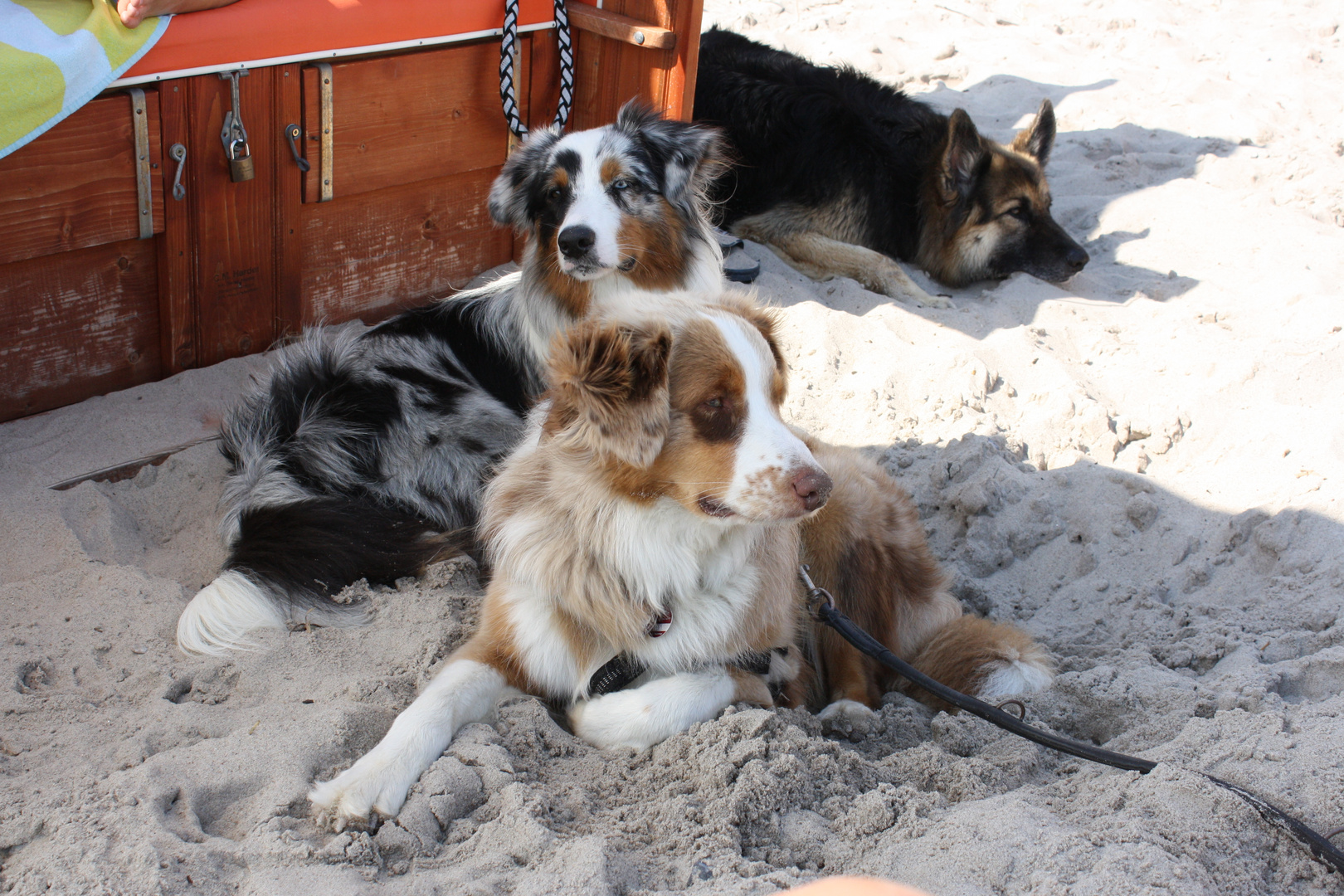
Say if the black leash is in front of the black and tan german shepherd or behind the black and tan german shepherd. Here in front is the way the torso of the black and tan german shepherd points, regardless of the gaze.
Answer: in front

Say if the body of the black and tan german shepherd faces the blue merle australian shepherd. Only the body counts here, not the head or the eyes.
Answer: no

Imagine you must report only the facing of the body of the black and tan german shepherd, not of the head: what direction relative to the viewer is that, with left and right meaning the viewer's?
facing the viewer and to the right of the viewer

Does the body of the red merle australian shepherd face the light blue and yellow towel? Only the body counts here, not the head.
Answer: no

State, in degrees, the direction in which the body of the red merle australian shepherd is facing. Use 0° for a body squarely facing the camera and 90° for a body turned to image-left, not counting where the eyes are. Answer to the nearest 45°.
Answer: approximately 45°

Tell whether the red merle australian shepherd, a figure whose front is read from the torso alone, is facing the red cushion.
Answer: no
